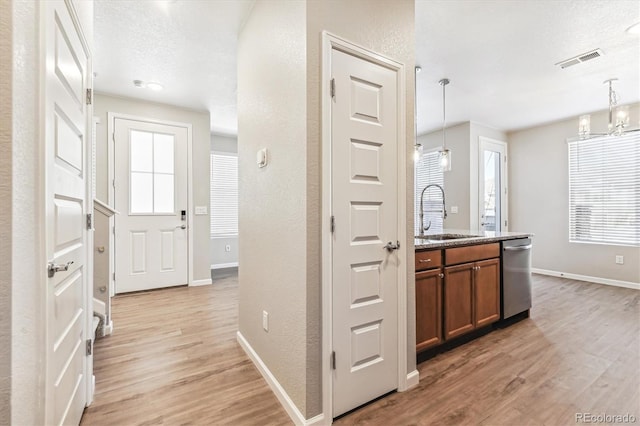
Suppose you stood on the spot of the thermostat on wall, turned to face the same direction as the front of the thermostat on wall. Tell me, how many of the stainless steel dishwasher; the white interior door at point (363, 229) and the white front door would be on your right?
1

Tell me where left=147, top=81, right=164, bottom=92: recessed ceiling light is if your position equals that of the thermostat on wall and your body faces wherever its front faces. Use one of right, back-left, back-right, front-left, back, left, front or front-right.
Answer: right

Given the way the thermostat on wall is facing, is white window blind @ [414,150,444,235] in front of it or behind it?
behind

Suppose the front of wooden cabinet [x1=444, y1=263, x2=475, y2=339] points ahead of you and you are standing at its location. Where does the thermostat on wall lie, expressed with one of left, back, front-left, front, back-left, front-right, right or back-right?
right

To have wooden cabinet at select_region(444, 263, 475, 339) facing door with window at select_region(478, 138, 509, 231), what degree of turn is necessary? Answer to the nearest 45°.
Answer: approximately 135° to its left

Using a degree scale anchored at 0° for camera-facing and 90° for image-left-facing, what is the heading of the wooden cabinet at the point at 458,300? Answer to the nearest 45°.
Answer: approximately 315°

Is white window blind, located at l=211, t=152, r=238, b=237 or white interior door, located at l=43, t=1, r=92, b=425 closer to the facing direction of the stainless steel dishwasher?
the white interior door

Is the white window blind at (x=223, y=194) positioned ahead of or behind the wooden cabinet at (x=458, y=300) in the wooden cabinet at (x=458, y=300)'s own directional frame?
behind

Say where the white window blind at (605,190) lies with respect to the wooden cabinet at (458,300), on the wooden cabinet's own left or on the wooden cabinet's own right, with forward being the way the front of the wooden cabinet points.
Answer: on the wooden cabinet's own left

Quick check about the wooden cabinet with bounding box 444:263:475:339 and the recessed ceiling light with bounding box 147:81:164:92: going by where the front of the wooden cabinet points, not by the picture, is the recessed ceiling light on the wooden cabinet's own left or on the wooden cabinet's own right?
on the wooden cabinet's own right

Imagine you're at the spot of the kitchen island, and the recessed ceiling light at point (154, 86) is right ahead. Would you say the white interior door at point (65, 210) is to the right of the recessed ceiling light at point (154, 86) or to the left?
left

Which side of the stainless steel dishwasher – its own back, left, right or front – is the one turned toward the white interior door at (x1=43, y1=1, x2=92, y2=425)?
right

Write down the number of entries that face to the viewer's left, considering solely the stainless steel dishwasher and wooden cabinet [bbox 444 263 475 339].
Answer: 0

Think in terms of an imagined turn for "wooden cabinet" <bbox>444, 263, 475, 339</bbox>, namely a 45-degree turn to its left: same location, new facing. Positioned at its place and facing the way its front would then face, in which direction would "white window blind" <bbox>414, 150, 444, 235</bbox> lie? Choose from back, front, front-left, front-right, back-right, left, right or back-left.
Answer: left

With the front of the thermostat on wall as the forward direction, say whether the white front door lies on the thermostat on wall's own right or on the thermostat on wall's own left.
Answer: on the thermostat on wall's own right
